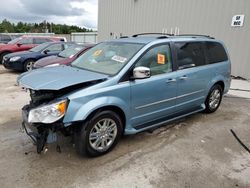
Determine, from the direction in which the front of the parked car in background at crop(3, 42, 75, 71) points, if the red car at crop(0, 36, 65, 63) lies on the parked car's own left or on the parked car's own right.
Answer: on the parked car's own right

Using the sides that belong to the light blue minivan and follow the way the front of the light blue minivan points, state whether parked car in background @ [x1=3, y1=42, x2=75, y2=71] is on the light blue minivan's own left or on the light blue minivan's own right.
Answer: on the light blue minivan's own right

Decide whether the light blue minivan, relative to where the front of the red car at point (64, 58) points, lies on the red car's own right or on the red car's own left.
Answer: on the red car's own left

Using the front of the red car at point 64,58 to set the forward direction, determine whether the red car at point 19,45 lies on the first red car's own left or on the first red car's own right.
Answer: on the first red car's own right
